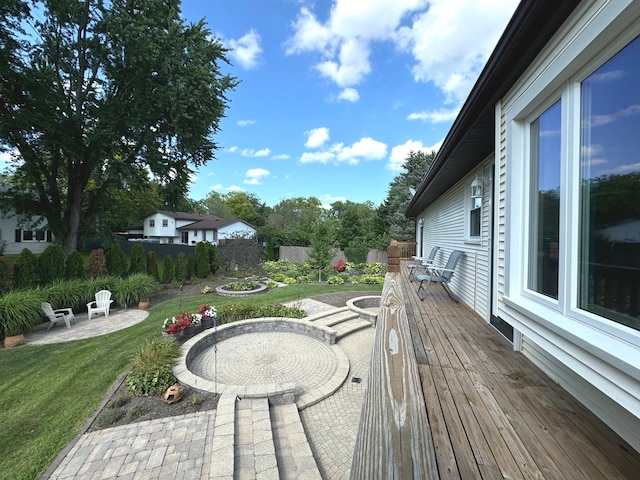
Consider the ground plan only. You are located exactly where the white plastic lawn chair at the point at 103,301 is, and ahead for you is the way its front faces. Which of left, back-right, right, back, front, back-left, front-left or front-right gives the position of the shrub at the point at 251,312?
left

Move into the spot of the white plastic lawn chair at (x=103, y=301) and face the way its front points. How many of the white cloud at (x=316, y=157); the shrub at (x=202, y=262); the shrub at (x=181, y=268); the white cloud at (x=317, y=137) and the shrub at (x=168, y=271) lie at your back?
5

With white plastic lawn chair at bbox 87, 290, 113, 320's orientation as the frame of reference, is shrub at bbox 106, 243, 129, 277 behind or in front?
behind

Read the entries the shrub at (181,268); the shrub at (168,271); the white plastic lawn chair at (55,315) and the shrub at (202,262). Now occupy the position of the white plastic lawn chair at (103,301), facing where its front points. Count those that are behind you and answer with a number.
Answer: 3

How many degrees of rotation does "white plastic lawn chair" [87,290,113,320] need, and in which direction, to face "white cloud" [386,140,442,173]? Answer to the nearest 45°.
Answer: approximately 135° to its left

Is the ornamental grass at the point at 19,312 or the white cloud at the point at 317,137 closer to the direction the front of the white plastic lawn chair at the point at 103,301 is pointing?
the ornamental grass

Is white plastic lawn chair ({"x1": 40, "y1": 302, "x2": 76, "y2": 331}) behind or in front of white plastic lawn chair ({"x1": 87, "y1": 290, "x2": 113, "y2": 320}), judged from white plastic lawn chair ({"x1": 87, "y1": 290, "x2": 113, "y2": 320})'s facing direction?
in front

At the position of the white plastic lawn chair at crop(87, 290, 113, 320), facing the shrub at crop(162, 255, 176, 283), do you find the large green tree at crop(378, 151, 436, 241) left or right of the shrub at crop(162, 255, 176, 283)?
right

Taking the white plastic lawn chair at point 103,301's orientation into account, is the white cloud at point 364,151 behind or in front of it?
behind

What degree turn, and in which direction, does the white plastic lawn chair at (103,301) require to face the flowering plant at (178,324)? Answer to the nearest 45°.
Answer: approximately 45° to its left

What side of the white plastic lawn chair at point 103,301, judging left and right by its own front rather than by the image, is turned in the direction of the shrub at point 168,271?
back

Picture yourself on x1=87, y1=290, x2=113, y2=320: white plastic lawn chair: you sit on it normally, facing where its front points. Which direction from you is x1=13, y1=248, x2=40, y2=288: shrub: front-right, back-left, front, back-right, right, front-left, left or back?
right

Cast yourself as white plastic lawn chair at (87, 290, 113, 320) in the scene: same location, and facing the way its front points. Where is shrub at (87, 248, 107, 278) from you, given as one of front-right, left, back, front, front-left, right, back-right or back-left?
back-right

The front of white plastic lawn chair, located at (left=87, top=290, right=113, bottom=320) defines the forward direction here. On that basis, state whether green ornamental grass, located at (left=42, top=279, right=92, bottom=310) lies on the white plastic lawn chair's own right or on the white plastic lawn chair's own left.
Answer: on the white plastic lawn chair's own right
